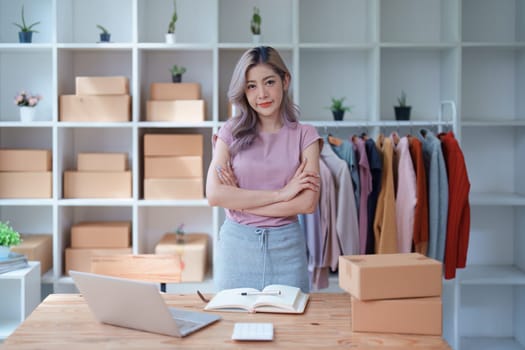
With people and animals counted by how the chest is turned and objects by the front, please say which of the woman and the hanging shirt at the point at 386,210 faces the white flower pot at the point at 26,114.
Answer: the hanging shirt

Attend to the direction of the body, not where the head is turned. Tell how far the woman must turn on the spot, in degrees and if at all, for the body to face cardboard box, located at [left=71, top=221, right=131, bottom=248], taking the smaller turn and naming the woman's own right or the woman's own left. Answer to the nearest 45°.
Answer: approximately 135° to the woman's own right

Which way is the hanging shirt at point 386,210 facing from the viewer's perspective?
to the viewer's left

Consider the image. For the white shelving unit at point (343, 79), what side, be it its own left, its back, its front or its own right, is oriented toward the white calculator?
front

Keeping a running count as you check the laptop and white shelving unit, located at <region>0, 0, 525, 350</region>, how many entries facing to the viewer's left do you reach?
0

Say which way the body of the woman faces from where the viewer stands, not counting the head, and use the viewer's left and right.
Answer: facing the viewer

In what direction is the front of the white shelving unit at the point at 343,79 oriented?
toward the camera

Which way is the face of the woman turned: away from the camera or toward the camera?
toward the camera
